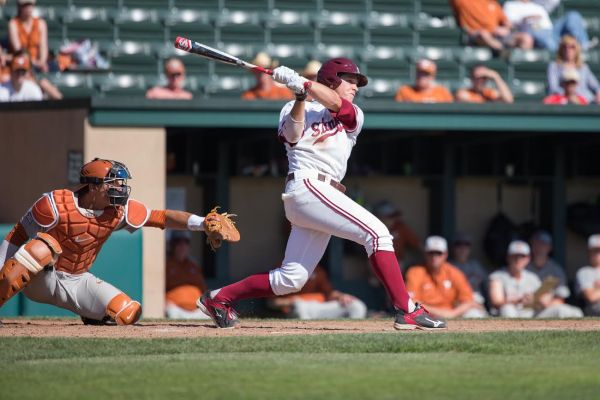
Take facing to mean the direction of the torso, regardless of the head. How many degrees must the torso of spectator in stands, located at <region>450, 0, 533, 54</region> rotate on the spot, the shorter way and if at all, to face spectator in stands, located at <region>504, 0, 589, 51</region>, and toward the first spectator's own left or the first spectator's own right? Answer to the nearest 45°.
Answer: approximately 90° to the first spectator's own left

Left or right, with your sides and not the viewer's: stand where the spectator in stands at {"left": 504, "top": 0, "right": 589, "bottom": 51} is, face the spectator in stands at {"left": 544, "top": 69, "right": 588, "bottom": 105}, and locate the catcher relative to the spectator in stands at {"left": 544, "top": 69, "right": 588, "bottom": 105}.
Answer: right

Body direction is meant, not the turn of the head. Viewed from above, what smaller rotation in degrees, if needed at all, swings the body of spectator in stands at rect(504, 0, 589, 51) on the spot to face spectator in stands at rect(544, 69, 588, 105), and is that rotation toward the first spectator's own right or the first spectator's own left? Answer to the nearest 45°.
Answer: approximately 45° to the first spectator's own right

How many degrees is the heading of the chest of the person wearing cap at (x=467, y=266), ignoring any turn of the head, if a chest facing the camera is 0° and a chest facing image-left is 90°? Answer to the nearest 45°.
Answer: approximately 0°

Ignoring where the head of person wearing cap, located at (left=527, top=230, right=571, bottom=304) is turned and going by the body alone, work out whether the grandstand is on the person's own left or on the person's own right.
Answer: on the person's own right

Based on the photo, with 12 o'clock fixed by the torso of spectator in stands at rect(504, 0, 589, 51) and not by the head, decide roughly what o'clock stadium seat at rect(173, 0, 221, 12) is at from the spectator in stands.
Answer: The stadium seat is roughly at 4 o'clock from the spectator in stands.

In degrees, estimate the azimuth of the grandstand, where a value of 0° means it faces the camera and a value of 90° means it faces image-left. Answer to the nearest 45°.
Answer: approximately 0°
